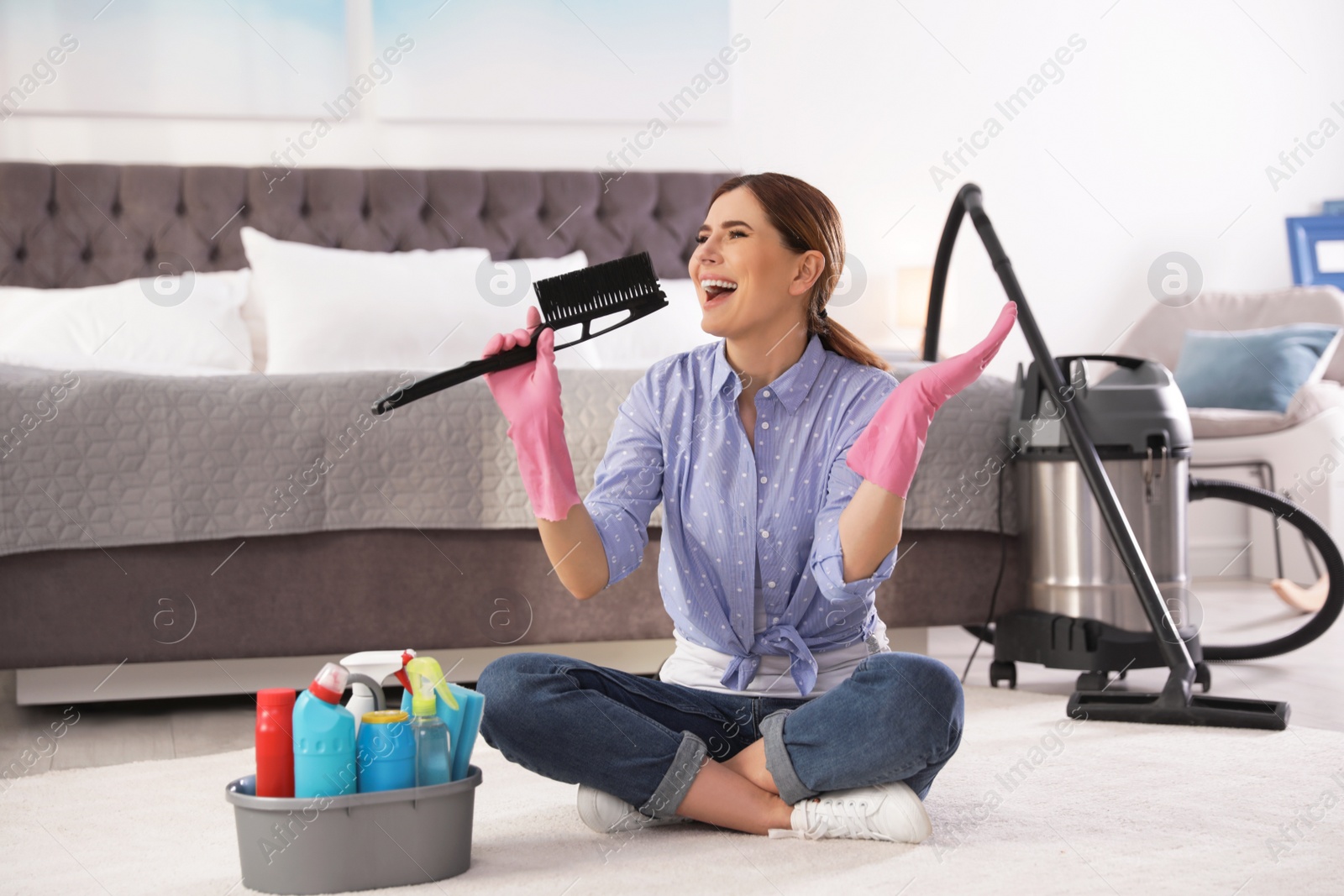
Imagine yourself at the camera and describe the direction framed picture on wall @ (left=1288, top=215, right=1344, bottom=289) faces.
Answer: facing the viewer

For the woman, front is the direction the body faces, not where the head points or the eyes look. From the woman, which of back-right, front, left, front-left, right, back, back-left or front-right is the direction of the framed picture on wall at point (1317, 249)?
back-left

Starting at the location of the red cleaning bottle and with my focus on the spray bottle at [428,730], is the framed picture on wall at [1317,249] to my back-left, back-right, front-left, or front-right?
front-left

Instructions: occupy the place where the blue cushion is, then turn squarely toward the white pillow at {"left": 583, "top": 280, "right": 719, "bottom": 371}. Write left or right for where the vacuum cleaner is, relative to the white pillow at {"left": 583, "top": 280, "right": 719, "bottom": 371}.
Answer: left

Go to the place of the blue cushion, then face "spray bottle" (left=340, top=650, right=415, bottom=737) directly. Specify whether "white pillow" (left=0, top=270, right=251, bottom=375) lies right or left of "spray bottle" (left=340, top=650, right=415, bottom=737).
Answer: right

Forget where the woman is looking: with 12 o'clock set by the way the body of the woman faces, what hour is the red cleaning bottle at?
The red cleaning bottle is roughly at 2 o'clock from the woman.

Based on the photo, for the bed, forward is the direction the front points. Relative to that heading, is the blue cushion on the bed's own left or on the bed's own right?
on the bed's own left

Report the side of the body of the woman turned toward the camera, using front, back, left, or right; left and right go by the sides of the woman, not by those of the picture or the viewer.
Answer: front

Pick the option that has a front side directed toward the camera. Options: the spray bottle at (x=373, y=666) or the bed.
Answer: the bed

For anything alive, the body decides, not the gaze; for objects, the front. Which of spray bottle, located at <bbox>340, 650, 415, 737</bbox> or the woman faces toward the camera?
the woman

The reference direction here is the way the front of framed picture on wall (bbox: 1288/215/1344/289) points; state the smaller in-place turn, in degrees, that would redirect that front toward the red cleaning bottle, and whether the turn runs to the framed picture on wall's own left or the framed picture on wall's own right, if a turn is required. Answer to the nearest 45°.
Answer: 0° — it already faces it
